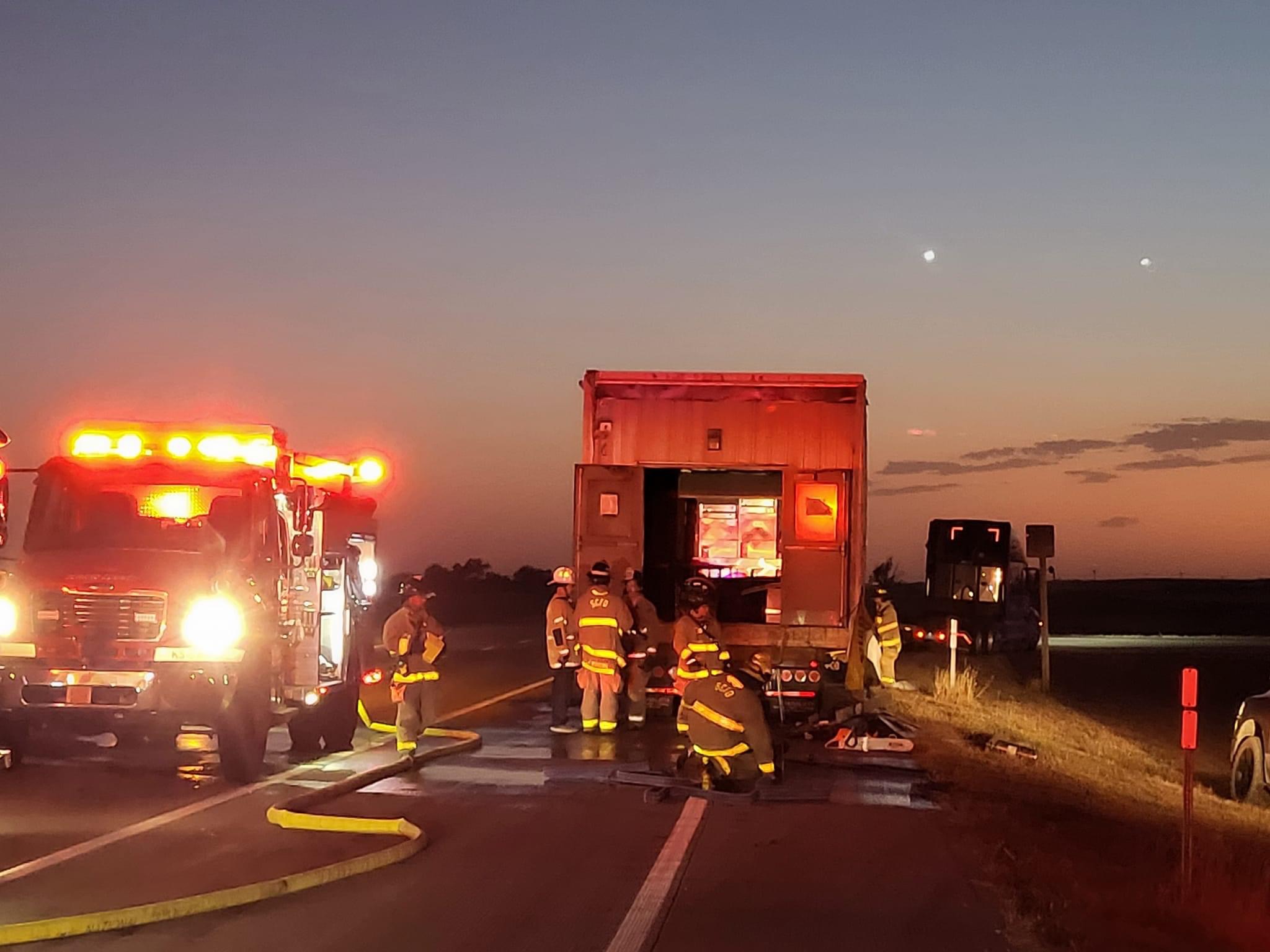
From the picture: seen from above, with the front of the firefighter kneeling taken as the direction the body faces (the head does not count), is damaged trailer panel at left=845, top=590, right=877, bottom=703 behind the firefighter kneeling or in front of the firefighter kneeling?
in front

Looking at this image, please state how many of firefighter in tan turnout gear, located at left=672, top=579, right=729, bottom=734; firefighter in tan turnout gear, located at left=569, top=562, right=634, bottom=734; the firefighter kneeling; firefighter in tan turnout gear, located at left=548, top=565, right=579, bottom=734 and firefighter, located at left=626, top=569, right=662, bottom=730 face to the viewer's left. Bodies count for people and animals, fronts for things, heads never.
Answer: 1

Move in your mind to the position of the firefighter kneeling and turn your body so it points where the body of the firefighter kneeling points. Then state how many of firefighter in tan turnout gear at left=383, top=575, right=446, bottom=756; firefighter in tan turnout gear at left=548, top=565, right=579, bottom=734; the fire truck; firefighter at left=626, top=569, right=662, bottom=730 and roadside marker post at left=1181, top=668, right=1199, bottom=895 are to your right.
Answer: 1

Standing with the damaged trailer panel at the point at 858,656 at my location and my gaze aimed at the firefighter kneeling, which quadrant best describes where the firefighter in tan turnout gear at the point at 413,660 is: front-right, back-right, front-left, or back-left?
front-right

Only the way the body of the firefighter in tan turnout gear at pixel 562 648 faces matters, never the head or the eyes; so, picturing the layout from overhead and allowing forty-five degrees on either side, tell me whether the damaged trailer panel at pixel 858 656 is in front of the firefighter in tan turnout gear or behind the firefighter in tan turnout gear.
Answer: in front

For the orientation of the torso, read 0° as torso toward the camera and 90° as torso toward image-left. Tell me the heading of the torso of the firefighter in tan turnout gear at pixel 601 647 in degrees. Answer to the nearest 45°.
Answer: approximately 180°

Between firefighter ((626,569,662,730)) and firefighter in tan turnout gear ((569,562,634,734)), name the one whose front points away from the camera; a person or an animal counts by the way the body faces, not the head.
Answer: the firefighter in tan turnout gear

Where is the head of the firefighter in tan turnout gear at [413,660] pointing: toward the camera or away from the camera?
toward the camera

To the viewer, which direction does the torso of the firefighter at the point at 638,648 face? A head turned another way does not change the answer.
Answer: to the viewer's left

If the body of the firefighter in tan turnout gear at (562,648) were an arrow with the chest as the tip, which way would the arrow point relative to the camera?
to the viewer's right

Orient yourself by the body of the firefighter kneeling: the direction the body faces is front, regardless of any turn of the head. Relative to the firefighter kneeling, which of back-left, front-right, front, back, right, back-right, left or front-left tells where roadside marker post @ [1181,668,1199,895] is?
right

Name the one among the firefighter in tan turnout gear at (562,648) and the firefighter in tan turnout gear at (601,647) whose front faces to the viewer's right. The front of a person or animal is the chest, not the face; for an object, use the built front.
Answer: the firefighter in tan turnout gear at (562,648)

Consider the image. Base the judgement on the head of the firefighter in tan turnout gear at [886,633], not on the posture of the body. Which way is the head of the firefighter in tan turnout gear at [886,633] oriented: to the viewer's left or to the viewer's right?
to the viewer's left

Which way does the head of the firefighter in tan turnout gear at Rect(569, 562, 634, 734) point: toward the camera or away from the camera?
away from the camera
